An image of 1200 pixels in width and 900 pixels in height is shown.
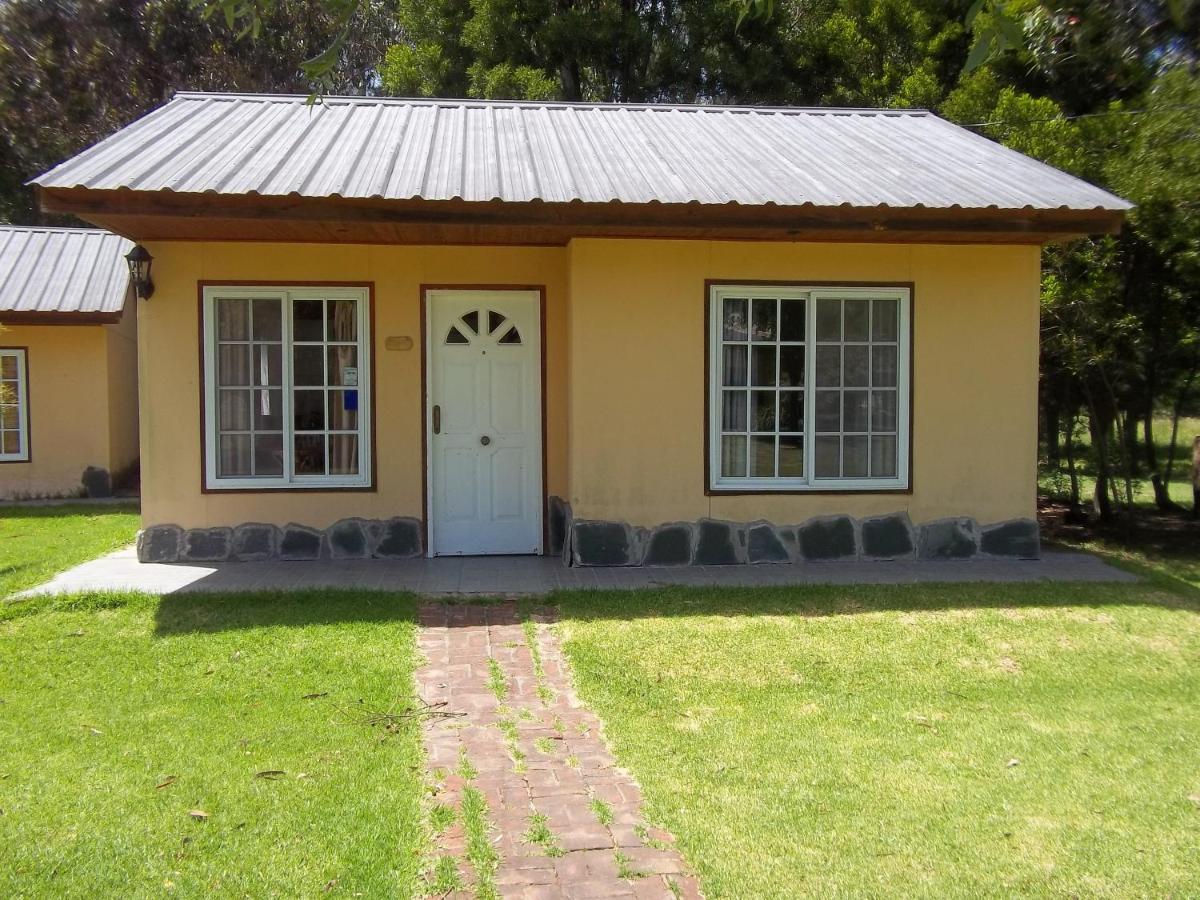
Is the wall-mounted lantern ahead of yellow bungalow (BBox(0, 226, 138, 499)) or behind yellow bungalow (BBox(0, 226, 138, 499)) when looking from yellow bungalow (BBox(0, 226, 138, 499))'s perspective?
ahead

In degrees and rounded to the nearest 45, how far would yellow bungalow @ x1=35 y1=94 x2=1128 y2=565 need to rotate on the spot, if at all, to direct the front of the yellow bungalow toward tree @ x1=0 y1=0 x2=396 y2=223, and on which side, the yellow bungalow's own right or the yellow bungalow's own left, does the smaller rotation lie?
approximately 135° to the yellow bungalow's own right

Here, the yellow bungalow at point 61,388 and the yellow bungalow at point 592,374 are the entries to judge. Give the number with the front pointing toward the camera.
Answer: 2

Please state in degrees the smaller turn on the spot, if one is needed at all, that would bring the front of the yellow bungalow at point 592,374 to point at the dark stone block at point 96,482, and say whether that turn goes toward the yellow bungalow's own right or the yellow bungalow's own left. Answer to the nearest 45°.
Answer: approximately 135° to the yellow bungalow's own right

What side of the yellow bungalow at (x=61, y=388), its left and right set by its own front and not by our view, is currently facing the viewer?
front

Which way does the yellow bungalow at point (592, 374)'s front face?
toward the camera

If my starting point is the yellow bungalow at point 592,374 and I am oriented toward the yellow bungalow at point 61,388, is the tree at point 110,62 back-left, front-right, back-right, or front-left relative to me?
front-right
